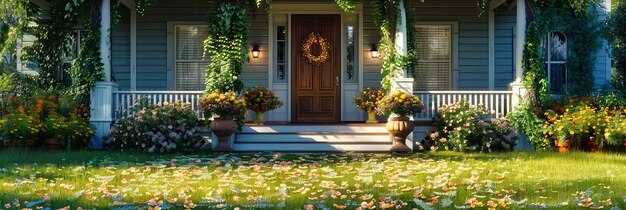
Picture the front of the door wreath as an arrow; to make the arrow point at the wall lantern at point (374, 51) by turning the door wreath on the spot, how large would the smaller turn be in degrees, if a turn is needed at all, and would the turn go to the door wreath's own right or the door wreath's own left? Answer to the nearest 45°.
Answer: approximately 90° to the door wreath's own left

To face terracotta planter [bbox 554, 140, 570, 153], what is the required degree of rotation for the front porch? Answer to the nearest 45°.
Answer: approximately 45° to its left

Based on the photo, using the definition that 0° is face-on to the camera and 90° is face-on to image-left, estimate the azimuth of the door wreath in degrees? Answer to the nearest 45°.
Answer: approximately 0°

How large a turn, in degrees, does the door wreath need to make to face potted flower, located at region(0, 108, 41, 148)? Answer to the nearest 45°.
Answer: approximately 45° to its right

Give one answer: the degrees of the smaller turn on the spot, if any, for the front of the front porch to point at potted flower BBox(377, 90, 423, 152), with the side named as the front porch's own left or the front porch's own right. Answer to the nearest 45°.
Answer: approximately 45° to the front porch's own left

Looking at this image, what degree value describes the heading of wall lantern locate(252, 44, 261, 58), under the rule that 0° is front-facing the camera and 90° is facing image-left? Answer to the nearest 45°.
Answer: approximately 0°

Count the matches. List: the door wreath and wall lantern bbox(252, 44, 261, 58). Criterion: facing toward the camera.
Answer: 2
